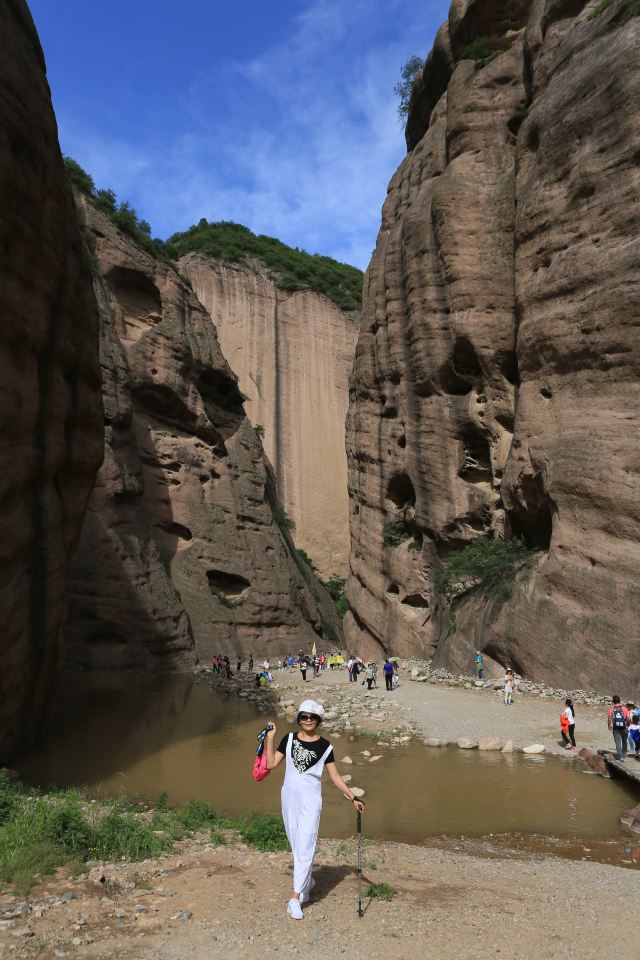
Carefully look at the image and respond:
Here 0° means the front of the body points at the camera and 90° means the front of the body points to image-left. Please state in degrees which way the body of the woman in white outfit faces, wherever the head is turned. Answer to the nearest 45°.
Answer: approximately 0°

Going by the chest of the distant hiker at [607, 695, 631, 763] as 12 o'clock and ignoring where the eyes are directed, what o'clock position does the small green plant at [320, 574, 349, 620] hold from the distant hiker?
The small green plant is roughly at 11 o'clock from the distant hiker.

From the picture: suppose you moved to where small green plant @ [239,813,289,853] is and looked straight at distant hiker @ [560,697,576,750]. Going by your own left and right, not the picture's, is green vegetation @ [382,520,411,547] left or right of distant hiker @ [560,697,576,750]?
left

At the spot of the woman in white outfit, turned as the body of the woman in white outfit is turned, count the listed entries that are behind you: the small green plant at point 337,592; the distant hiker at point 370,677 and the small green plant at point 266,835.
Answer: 3

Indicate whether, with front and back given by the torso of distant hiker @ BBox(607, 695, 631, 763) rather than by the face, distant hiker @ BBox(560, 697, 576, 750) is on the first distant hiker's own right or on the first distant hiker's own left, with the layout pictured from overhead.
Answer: on the first distant hiker's own left

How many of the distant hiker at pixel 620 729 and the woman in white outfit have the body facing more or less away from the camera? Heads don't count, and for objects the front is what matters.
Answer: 1

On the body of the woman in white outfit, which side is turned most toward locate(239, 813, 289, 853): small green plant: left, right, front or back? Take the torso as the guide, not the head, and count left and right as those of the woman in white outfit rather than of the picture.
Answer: back

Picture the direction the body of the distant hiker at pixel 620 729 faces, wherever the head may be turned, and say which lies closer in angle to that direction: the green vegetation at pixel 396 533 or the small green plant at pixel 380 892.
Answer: the green vegetation

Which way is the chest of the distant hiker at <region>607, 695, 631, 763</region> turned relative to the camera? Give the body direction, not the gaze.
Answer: away from the camera

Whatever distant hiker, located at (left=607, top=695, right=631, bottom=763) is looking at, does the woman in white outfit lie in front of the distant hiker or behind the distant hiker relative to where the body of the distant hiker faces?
behind
